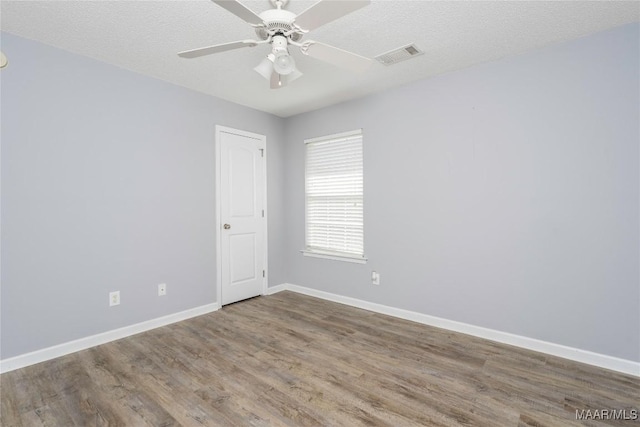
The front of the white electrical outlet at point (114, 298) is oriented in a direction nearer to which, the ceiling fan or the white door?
the ceiling fan

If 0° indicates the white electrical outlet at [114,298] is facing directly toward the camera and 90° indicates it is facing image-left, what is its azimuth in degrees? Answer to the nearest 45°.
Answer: approximately 315°

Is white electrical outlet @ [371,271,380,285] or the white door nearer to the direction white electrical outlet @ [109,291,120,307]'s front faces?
the white electrical outlet

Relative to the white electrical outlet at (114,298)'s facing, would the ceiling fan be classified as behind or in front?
in front

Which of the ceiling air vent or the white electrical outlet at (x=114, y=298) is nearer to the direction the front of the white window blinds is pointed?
the white electrical outlet

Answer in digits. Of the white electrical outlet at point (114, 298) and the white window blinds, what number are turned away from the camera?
0

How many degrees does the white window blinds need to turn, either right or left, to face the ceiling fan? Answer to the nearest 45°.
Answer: approximately 45° to its left

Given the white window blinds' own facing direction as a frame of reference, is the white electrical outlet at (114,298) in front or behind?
in front

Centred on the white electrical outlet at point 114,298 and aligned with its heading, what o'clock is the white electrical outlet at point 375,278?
the white electrical outlet at point 375,278 is roughly at 11 o'clock from the white electrical outlet at point 114,298.

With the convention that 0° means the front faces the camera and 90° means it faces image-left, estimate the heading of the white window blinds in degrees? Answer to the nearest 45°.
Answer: approximately 45°

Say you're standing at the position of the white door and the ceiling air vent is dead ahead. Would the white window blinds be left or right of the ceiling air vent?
left
